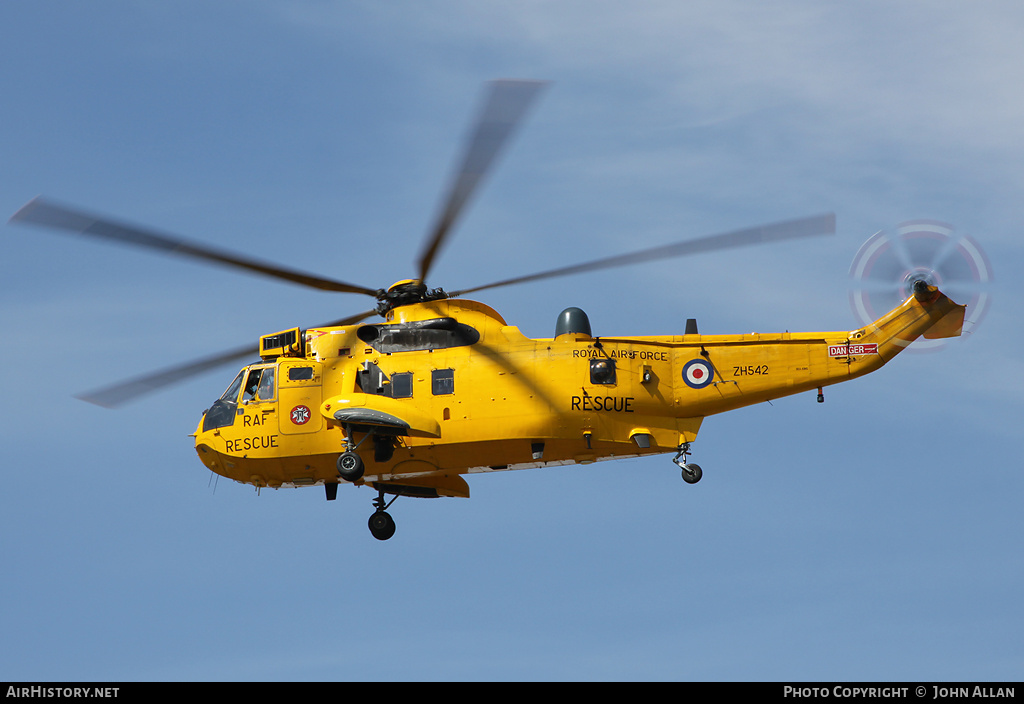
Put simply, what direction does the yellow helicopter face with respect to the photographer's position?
facing to the left of the viewer
